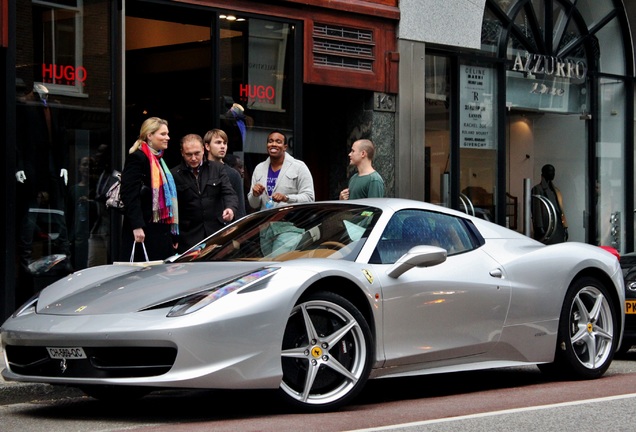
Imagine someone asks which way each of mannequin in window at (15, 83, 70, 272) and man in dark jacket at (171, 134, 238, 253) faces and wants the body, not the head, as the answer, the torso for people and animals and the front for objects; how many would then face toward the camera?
2

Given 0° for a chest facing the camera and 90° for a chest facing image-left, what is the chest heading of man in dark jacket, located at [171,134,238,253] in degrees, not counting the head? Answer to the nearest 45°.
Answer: approximately 0°

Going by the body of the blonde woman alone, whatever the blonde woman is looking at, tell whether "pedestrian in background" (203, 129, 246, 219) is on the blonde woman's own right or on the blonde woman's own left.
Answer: on the blonde woman's own left

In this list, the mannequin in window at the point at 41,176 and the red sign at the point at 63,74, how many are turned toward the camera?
2

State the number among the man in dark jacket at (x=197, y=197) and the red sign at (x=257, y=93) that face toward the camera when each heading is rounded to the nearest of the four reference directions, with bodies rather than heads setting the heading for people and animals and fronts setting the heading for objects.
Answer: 2

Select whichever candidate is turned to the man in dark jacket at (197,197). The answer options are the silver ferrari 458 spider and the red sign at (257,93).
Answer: the red sign

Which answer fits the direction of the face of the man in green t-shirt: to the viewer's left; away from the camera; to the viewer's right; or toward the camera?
to the viewer's left

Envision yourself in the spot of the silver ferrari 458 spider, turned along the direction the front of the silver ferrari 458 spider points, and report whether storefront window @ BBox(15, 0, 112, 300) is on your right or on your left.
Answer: on your right

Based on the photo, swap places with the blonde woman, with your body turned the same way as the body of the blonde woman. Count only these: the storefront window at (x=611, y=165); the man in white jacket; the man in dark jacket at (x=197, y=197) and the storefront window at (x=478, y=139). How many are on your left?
4
